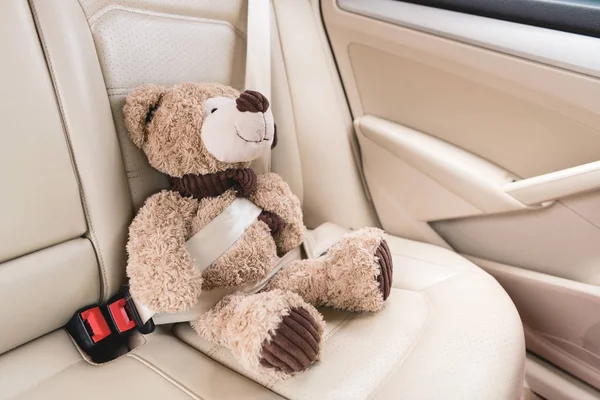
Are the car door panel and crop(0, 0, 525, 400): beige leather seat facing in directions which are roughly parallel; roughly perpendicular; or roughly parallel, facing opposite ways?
roughly perpendicular

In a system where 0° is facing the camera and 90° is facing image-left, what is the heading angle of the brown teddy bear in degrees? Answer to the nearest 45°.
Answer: approximately 315°

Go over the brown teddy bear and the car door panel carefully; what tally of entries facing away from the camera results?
0

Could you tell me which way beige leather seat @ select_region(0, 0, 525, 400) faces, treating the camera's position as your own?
facing the viewer and to the right of the viewer

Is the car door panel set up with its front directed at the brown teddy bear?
yes

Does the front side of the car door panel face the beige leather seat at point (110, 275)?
yes
